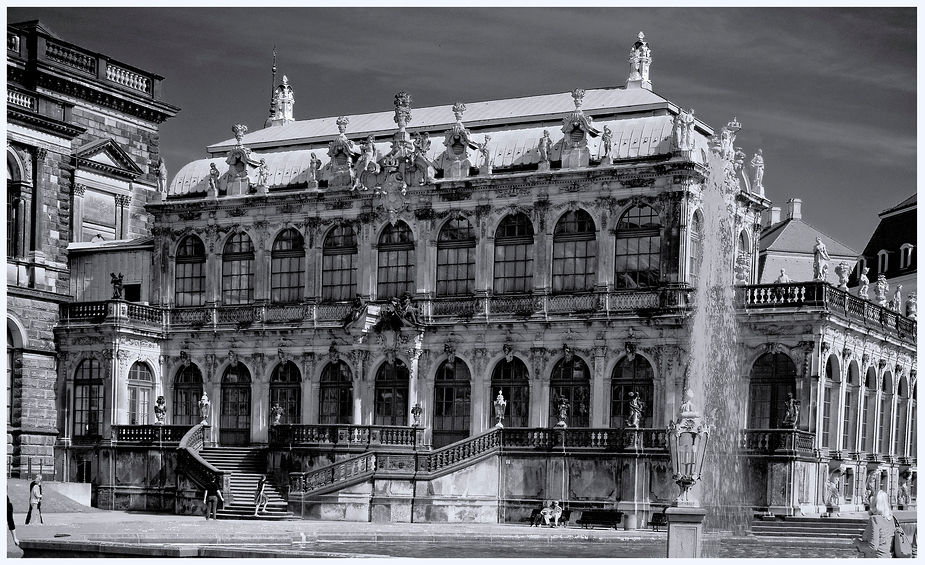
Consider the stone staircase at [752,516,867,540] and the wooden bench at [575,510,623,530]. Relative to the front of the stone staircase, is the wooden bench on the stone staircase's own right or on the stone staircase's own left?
on the stone staircase's own right

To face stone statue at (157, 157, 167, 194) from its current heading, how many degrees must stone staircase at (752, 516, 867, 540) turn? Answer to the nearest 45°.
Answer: approximately 135° to its right

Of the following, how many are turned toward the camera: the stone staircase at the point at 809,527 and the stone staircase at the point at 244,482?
2

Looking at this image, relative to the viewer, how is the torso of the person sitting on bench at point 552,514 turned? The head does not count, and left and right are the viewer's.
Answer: facing the viewer

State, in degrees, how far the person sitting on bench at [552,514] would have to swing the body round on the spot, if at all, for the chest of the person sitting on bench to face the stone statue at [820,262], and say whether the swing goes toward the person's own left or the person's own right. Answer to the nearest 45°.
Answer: approximately 135° to the person's own left

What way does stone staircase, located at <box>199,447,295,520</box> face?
toward the camera

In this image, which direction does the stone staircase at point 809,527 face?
toward the camera

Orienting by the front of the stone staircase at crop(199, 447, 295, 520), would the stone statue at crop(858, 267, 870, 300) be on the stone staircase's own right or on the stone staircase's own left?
on the stone staircase's own left

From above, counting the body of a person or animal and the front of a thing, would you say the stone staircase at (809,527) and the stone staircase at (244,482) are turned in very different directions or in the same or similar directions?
same or similar directions

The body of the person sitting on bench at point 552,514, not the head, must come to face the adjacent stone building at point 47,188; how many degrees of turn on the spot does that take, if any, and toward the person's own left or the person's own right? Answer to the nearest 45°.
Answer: approximately 135° to the person's own right

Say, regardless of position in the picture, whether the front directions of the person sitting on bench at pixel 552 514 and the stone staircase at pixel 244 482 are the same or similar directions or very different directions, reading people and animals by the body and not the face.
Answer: same or similar directions

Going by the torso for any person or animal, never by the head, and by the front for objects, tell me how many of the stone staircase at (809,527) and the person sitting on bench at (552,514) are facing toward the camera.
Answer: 2
